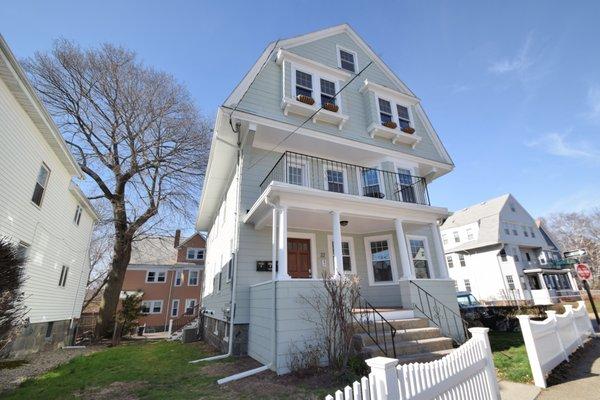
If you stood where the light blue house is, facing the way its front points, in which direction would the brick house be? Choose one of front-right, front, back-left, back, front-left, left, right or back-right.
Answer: back

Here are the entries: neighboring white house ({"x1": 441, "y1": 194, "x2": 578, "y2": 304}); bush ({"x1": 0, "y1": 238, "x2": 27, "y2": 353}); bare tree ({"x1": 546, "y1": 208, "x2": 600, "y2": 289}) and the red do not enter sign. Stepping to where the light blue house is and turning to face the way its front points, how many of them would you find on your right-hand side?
1

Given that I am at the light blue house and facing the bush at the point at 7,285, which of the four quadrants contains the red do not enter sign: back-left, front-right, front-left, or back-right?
back-left

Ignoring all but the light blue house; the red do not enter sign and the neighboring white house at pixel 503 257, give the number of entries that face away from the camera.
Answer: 0

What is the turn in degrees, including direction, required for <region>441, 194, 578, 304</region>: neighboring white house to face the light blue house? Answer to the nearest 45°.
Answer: approximately 45° to its right

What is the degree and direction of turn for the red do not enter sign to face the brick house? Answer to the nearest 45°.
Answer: approximately 90° to its right

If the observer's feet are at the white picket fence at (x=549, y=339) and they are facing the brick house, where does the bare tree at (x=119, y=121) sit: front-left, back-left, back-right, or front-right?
front-left

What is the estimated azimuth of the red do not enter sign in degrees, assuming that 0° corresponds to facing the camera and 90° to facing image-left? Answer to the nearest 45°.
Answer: approximately 0°

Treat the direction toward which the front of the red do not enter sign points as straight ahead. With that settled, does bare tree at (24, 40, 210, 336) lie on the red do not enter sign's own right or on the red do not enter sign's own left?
on the red do not enter sign's own right

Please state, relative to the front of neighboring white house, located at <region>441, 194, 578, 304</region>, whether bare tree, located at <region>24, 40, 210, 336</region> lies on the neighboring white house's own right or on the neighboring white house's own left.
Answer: on the neighboring white house's own right

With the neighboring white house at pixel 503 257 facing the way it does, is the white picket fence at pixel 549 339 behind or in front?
in front

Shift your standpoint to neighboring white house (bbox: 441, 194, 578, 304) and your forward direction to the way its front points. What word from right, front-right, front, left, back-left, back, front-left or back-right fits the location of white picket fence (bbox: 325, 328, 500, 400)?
front-right

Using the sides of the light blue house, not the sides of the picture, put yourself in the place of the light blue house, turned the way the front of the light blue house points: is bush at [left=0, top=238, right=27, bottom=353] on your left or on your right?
on your right

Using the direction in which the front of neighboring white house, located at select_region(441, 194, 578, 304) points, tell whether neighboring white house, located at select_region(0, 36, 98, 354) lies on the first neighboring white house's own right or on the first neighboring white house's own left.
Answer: on the first neighboring white house's own right

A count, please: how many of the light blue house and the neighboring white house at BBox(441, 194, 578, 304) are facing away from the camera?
0

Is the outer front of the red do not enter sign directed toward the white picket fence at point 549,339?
yes

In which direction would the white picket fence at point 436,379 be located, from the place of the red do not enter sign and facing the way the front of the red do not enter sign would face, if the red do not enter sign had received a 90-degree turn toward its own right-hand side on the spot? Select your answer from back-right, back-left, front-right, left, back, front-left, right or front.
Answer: left

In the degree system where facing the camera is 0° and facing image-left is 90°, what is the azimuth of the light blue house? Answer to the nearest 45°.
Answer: approximately 315°

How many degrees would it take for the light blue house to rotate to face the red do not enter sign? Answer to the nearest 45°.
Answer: approximately 45° to its left

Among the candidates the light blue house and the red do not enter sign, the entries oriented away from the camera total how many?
0
